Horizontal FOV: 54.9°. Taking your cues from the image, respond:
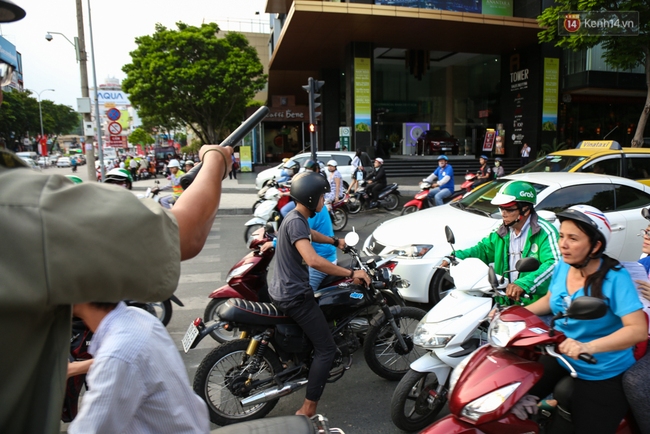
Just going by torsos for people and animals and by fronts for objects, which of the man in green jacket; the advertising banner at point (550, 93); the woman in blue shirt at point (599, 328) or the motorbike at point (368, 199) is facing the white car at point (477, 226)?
the advertising banner

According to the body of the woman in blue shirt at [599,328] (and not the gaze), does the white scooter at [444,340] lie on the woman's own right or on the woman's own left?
on the woman's own right

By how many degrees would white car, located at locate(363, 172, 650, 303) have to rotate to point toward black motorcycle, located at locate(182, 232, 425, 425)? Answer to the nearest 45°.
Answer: approximately 45° to its left

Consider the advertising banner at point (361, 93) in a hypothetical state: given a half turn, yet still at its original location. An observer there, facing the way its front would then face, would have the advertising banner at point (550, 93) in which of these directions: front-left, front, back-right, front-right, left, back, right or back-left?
right

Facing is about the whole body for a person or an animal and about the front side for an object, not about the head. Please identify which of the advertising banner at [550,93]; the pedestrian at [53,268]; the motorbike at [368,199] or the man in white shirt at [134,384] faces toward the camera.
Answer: the advertising banner

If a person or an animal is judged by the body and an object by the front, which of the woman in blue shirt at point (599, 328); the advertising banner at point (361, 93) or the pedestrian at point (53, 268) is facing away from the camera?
the pedestrian

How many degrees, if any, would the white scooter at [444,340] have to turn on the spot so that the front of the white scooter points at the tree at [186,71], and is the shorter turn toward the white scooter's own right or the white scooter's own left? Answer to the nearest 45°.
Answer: approximately 90° to the white scooter's own right
